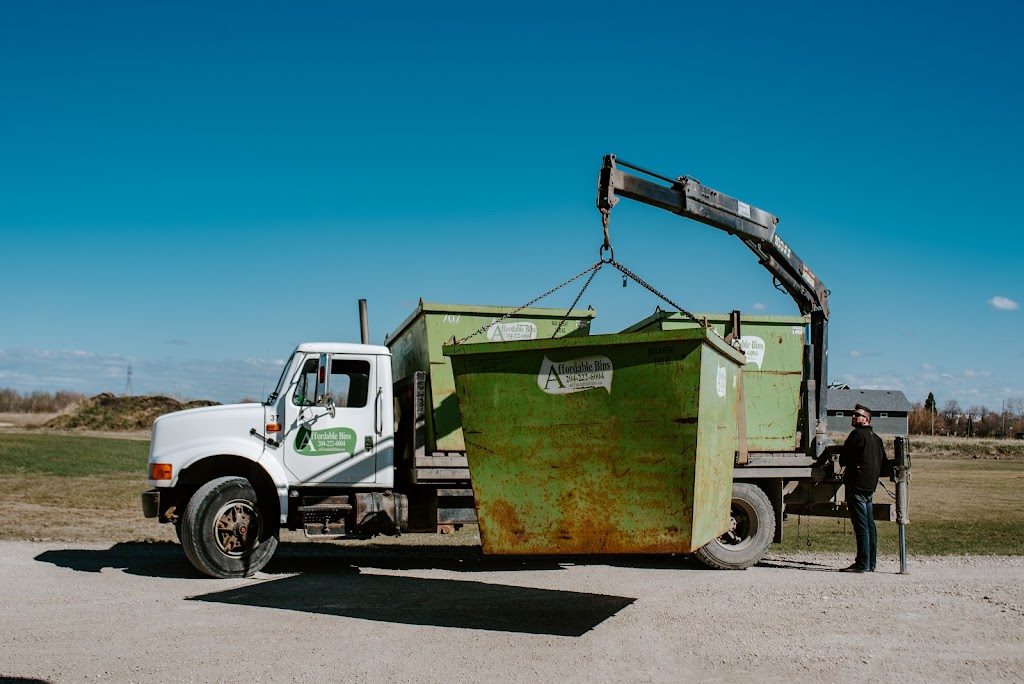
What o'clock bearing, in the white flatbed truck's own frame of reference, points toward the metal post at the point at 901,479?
The metal post is roughly at 6 o'clock from the white flatbed truck.

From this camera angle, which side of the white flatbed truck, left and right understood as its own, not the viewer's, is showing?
left

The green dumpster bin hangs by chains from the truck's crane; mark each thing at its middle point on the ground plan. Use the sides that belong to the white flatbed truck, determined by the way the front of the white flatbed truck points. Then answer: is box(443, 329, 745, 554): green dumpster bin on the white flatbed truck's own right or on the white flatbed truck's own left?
on the white flatbed truck's own left

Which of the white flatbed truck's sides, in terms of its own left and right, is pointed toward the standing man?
back

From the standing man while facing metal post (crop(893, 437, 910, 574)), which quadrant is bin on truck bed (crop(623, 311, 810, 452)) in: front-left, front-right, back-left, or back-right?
back-left
